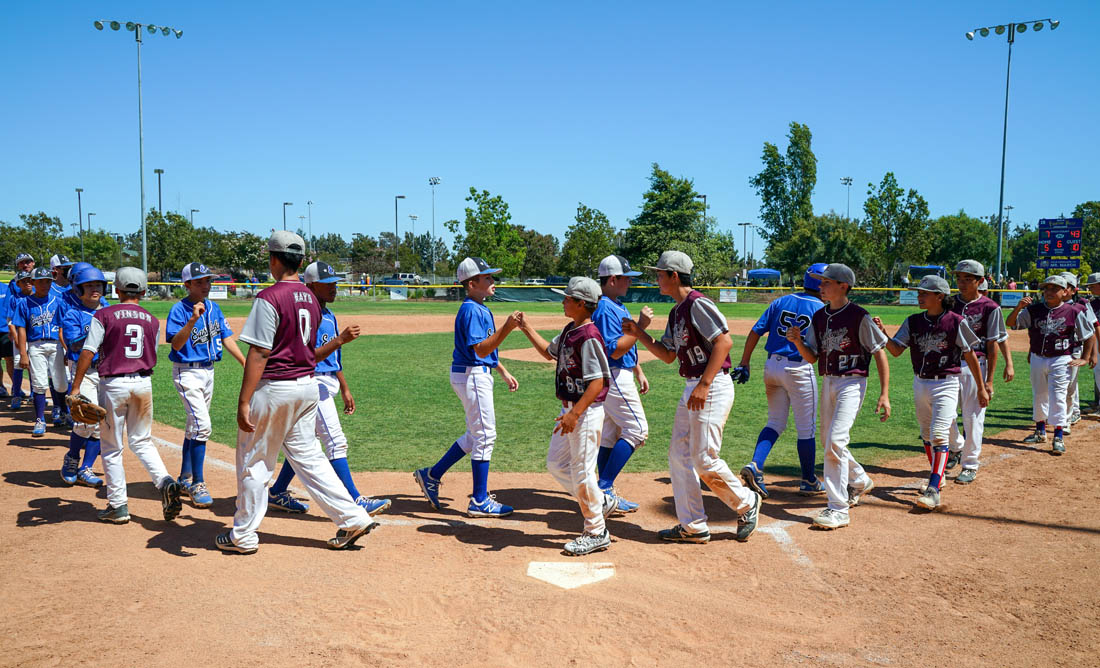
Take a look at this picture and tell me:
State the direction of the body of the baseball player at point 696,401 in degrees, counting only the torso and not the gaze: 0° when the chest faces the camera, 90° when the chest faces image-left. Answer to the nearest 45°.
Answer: approximately 45°

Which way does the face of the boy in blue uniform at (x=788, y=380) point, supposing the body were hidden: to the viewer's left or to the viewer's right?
to the viewer's right

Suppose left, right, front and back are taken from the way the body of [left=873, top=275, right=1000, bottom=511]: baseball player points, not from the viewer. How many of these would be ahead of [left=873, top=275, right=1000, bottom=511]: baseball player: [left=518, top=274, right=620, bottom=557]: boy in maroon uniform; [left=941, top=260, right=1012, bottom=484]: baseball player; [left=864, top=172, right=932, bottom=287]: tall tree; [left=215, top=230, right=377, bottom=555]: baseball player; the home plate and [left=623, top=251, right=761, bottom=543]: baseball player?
4

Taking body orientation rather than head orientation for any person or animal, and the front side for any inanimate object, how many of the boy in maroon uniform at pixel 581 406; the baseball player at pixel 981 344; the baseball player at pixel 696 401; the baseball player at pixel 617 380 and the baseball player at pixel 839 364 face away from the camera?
0

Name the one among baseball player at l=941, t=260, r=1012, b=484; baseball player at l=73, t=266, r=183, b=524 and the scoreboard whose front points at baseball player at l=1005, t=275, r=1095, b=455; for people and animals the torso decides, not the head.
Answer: the scoreboard

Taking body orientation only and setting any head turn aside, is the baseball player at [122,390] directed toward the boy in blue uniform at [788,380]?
no

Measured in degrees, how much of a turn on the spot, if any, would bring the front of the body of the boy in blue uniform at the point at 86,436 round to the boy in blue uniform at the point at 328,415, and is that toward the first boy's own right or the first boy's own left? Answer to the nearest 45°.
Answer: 0° — they already face them

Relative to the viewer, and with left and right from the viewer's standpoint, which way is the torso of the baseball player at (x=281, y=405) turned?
facing away from the viewer and to the left of the viewer

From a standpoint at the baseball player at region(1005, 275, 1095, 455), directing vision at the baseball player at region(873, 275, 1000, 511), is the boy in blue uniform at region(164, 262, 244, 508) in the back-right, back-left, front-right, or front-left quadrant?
front-right

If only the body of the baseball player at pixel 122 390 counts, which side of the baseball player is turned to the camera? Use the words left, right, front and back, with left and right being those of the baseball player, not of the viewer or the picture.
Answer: back

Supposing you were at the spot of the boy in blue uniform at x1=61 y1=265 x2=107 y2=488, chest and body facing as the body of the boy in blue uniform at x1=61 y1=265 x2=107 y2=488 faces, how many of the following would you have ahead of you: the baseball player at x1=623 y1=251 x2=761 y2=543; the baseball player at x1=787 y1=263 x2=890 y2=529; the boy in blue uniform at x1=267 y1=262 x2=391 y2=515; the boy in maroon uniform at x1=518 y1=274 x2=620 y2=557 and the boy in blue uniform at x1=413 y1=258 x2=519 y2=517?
5

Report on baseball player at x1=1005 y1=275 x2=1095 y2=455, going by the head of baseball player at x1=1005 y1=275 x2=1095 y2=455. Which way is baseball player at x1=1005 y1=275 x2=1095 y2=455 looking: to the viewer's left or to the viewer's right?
to the viewer's left

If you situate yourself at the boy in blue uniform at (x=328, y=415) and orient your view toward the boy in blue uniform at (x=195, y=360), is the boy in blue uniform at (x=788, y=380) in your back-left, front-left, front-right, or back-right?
back-right

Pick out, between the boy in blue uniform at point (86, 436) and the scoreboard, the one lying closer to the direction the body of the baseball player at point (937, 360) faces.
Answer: the boy in blue uniform

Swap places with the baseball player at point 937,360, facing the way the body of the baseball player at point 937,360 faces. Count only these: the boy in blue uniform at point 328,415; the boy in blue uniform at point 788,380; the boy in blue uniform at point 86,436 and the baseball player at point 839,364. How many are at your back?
0

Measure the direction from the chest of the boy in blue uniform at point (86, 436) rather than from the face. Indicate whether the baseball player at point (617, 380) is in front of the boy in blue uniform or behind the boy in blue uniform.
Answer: in front

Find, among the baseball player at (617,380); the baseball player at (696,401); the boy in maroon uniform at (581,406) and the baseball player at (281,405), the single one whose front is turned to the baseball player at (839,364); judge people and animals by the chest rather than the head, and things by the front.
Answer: the baseball player at (617,380)

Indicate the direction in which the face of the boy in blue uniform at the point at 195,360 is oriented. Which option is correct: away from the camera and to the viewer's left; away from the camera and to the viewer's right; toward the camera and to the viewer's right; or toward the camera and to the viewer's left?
toward the camera and to the viewer's right

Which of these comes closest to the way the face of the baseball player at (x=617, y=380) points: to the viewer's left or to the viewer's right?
to the viewer's right
